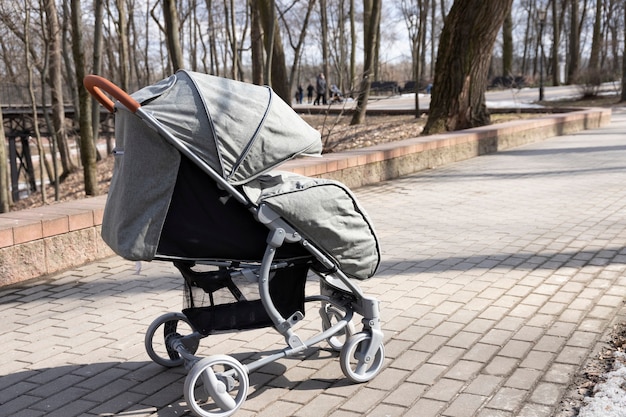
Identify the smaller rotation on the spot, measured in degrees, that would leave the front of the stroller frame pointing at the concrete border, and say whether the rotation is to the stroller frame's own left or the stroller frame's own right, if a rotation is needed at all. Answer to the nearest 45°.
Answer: approximately 90° to the stroller frame's own left

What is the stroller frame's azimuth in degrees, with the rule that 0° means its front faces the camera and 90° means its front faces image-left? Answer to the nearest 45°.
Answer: approximately 270°
